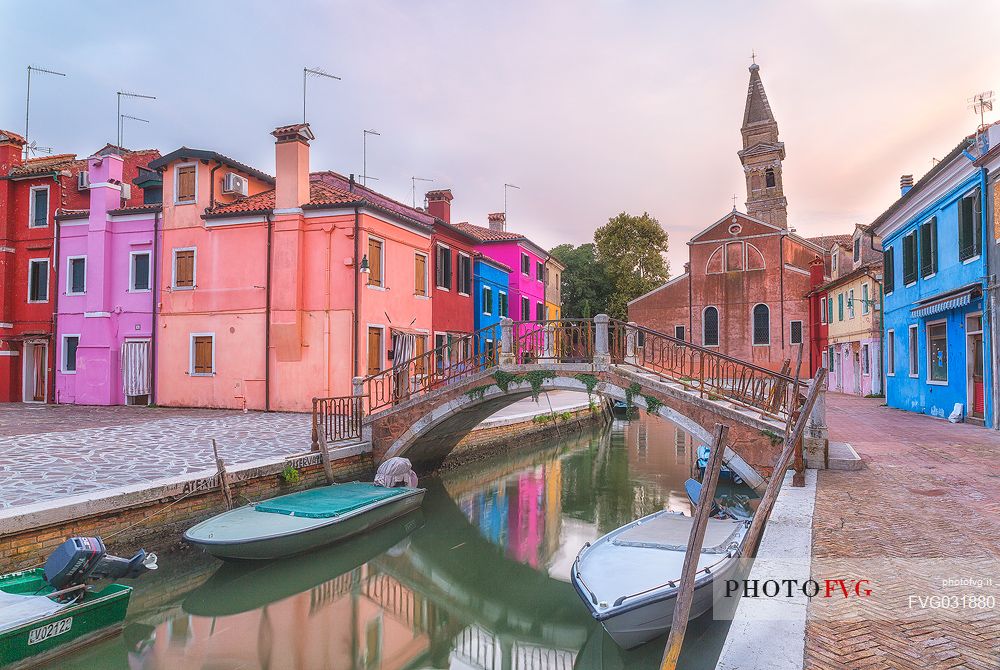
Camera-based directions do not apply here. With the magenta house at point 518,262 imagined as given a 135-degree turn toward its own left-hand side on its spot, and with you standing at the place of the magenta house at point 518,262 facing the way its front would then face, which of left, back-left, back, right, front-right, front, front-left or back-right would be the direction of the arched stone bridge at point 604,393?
back

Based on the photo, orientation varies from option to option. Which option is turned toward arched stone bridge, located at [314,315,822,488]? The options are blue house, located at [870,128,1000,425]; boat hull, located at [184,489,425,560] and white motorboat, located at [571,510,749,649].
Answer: the blue house

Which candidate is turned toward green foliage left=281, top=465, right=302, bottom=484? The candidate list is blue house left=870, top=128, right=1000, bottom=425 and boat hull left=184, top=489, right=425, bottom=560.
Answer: the blue house

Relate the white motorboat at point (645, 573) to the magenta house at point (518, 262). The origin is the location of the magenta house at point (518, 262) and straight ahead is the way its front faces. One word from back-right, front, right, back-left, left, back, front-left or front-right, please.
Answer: front-right

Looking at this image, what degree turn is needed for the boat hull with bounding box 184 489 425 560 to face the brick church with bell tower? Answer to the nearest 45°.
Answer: approximately 180°

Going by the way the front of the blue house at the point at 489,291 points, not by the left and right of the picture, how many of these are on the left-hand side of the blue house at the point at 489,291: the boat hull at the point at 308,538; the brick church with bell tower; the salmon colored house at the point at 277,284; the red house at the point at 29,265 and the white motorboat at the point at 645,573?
1

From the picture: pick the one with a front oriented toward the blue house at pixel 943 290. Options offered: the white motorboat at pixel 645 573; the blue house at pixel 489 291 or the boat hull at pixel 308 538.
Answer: the blue house at pixel 489 291

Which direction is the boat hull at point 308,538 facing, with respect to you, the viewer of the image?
facing the viewer and to the left of the viewer

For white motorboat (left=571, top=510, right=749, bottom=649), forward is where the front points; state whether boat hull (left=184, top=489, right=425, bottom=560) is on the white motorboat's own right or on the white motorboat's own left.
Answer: on the white motorboat's own right

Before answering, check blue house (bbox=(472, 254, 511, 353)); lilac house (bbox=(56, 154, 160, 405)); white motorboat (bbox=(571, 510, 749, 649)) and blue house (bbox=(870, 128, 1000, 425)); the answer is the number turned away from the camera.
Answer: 0

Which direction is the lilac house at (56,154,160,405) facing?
toward the camera

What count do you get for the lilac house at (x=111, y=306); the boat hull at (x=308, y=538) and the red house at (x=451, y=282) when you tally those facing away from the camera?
0

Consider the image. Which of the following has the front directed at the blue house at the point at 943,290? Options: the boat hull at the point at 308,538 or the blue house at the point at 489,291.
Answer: the blue house at the point at 489,291

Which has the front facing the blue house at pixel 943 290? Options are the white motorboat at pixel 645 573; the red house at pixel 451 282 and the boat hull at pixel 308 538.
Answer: the red house

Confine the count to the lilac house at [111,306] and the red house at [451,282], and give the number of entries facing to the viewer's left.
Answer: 0

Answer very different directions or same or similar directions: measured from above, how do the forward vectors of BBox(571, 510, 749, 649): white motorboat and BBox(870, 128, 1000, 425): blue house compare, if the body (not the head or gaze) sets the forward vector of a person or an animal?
same or similar directions

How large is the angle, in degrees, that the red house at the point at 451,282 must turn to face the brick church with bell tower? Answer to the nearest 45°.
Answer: approximately 90° to its left

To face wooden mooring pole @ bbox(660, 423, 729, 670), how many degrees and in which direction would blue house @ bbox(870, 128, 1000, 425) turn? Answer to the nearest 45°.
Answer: approximately 45° to its left
